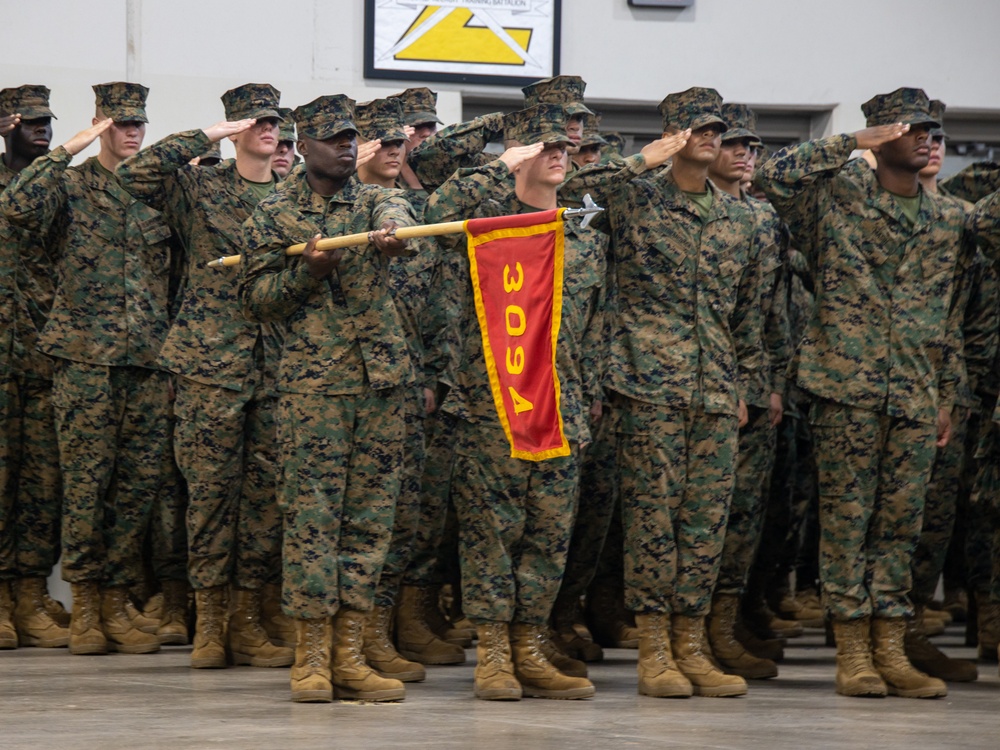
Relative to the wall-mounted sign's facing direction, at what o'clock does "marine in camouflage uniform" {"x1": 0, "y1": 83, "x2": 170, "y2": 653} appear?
The marine in camouflage uniform is roughly at 1 o'clock from the wall-mounted sign.

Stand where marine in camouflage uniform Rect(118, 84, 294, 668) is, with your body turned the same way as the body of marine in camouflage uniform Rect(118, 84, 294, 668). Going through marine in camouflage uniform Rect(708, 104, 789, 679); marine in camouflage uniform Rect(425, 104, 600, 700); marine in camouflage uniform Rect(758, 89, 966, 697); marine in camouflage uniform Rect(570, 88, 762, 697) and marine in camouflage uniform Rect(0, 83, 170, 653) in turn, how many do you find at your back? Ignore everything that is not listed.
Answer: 1

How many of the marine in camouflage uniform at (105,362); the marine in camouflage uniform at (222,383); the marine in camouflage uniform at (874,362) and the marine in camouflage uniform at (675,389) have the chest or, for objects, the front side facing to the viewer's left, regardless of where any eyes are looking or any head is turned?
0

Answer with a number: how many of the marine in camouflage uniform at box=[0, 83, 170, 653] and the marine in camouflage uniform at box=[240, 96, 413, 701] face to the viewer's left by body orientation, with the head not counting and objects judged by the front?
0

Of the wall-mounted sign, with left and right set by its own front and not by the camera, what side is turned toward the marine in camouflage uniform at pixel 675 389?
front

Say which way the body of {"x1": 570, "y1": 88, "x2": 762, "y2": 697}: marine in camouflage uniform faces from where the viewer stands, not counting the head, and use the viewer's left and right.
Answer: facing the viewer and to the right of the viewer

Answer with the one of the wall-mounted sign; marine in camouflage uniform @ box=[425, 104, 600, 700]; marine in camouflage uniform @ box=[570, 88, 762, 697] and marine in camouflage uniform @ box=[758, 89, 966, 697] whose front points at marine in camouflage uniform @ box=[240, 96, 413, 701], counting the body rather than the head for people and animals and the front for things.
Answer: the wall-mounted sign

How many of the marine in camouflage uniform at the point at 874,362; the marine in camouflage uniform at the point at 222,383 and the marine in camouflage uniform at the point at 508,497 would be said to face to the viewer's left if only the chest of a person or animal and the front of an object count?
0

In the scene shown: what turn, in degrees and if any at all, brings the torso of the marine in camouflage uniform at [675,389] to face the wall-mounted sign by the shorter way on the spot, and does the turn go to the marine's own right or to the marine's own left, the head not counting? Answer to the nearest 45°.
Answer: approximately 135° to the marine's own left
